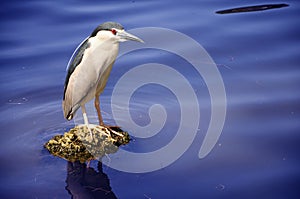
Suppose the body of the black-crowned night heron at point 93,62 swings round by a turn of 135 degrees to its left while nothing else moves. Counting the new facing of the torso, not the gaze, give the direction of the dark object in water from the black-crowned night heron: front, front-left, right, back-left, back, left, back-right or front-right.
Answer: right

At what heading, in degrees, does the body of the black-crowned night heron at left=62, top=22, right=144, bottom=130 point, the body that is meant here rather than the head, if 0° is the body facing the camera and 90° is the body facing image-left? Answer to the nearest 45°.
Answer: approximately 270°
